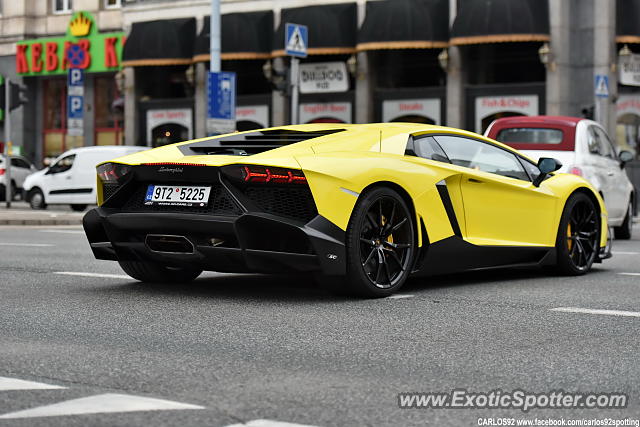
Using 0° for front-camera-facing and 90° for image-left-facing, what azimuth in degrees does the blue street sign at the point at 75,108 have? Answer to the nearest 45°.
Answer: approximately 0°

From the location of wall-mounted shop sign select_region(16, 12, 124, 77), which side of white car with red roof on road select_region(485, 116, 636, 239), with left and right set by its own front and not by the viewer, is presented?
left

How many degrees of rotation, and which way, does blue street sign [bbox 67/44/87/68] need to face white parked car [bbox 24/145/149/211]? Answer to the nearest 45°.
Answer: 0° — it already faces it

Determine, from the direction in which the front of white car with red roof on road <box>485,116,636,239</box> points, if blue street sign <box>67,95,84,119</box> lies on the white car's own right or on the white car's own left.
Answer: on the white car's own left

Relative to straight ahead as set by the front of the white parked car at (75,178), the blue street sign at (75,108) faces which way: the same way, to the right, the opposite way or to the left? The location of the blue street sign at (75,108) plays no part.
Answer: to the left

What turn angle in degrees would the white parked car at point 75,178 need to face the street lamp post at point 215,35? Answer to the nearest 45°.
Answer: approximately 135° to its left

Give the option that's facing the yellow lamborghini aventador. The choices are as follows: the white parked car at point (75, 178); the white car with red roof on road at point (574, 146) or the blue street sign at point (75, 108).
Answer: the blue street sign

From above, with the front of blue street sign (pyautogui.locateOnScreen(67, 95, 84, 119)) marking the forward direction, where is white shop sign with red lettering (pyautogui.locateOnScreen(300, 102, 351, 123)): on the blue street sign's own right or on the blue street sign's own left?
on the blue street sign's own left

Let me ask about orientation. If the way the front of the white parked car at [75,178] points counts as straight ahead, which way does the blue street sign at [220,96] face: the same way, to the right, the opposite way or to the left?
to the left

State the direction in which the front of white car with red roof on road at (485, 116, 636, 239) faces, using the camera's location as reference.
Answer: facing away from the viewer and to the right of the viewer

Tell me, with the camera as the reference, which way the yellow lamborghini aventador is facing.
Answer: facing away from the viewer and to the right of the viewer

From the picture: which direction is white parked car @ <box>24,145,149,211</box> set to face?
to the viewer's left

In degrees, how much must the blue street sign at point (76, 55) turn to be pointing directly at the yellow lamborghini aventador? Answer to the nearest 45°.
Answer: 0° — it already faces it
